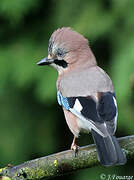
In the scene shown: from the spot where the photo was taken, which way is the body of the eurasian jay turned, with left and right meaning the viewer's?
facing away from the viewer and to the left of the viewer
